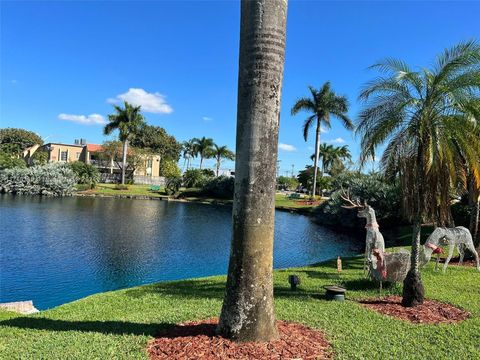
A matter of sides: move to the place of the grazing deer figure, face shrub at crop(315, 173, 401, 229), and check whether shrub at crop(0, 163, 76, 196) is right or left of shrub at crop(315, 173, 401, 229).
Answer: left

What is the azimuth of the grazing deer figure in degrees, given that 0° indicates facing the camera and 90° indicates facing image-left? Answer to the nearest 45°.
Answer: approximately 90°

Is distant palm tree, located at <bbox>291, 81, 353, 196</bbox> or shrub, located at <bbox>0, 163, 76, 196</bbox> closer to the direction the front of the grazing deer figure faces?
the shrub

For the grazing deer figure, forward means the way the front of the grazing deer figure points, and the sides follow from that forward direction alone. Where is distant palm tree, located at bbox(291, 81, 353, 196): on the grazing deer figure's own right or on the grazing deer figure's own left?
on the grazing deer figure's own right
